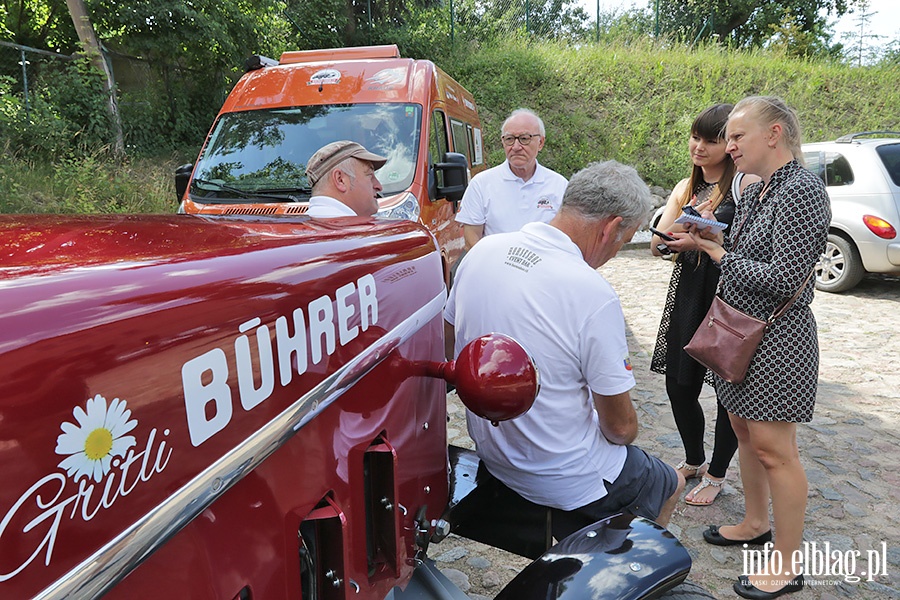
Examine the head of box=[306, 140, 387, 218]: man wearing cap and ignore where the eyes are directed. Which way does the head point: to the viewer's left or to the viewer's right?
to the viewer's right

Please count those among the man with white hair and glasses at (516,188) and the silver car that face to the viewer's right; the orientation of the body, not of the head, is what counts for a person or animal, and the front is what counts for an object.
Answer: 0

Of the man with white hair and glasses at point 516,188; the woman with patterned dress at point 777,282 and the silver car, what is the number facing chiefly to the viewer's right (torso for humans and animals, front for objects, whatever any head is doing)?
0

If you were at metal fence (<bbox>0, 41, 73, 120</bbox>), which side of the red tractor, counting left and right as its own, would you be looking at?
left

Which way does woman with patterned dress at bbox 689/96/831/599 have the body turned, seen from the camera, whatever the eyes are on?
to the viewer's left

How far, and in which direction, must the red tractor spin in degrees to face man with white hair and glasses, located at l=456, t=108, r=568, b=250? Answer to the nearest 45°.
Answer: approximately 45° to its left

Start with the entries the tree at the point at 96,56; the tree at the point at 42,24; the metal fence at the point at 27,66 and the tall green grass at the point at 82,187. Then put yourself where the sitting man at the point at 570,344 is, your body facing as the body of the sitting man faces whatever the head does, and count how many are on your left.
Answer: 4

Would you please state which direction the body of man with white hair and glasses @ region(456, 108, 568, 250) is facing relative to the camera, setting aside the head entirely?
toward the camera

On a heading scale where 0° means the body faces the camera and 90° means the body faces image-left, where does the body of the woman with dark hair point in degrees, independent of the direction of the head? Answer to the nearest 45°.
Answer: approximately 45°

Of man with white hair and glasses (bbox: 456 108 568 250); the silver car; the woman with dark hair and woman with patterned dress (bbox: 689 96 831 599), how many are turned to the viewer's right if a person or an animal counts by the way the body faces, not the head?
0

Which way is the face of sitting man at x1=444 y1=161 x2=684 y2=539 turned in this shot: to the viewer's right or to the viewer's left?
to the viewer's right

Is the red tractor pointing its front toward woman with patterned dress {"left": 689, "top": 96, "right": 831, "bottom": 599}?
yes

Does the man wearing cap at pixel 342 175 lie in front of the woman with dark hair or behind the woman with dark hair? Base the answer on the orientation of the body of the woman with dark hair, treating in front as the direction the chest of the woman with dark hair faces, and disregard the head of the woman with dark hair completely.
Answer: in front

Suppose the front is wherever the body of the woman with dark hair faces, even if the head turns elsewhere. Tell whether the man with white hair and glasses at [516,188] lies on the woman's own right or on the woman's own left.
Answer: on the woman's own right

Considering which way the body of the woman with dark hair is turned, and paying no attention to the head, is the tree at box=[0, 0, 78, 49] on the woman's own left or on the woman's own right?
on the woman's own right

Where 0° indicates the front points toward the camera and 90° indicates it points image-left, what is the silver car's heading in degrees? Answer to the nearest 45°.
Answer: approximately 135°
